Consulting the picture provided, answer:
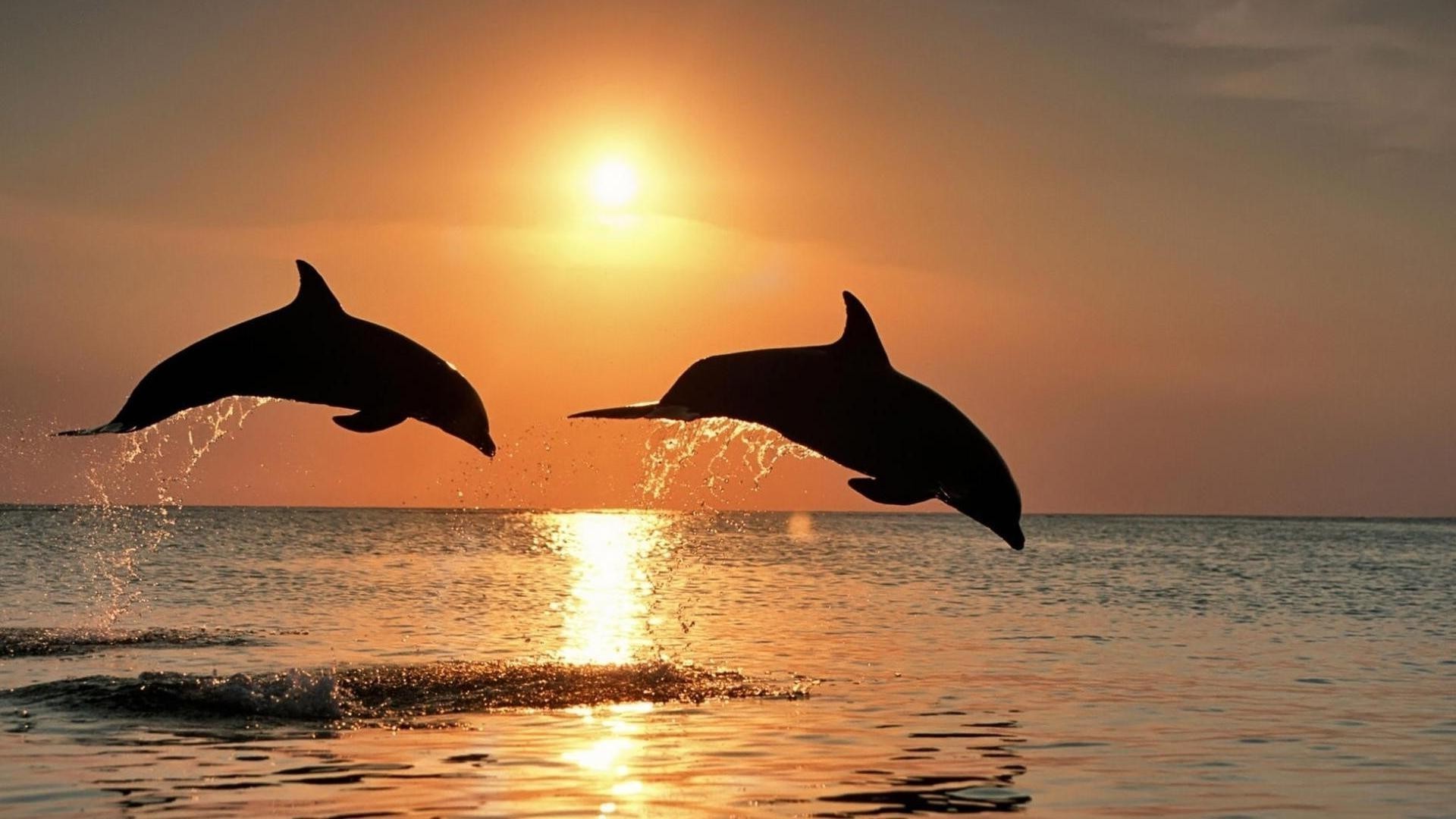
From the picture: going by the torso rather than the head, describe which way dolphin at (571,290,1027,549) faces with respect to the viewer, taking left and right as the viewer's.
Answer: facing to the right of the viewer

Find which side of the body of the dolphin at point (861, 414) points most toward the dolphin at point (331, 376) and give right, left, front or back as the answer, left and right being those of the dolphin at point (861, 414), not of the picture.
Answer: back

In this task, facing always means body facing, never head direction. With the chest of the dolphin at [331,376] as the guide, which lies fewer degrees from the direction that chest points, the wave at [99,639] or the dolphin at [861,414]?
the dolphin

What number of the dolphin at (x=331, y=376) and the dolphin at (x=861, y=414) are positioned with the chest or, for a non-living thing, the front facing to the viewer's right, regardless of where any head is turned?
2

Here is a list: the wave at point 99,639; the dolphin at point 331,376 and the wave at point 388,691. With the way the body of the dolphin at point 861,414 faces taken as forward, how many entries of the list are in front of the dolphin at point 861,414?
0

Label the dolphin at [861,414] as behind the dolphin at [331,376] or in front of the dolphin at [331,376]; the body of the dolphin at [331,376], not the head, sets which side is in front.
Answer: in front

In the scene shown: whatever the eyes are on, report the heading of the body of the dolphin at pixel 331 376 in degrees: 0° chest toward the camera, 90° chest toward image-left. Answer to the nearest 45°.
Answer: approximately 270°

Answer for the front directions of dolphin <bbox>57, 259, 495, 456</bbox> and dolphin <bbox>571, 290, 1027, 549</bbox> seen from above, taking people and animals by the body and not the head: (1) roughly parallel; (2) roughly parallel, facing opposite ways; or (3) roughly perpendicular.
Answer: roughly parallel
